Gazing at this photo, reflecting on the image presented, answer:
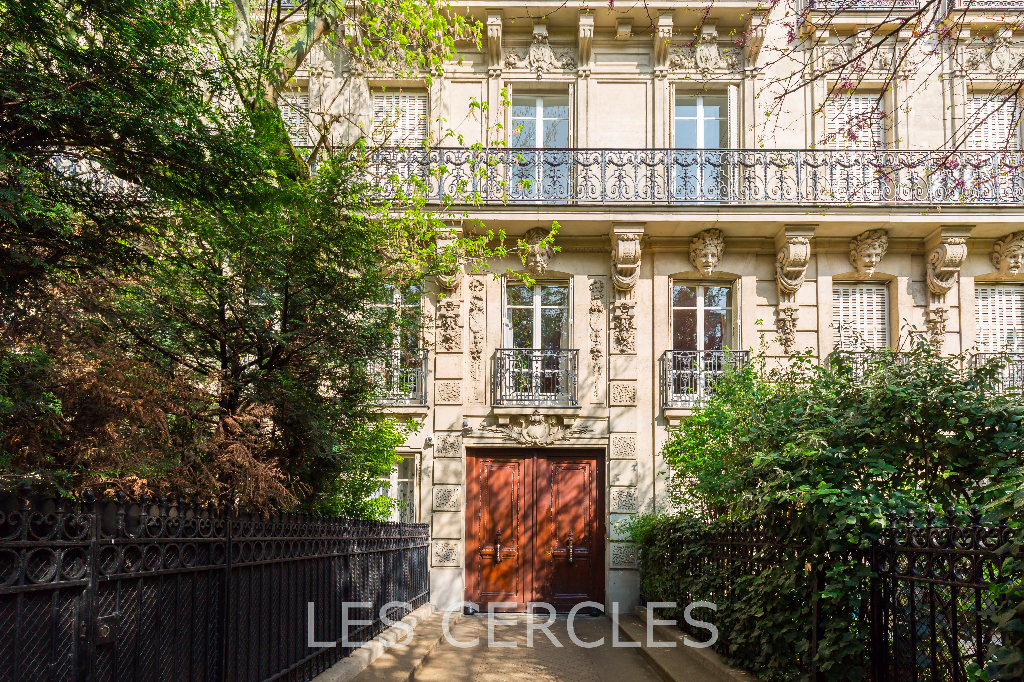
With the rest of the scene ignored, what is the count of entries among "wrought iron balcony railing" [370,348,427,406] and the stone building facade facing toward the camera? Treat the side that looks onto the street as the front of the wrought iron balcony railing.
2

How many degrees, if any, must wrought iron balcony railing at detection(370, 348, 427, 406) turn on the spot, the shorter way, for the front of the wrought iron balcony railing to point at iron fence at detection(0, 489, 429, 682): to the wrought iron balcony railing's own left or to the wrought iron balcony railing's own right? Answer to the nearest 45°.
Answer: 0° — it already faces it

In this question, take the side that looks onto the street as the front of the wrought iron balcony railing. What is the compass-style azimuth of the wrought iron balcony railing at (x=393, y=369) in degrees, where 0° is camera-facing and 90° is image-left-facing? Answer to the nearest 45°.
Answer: approximately 0°

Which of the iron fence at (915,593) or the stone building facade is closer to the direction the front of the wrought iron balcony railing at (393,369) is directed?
the iron fence

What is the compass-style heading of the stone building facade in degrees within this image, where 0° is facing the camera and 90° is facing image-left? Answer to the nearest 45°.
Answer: approximately 0°
